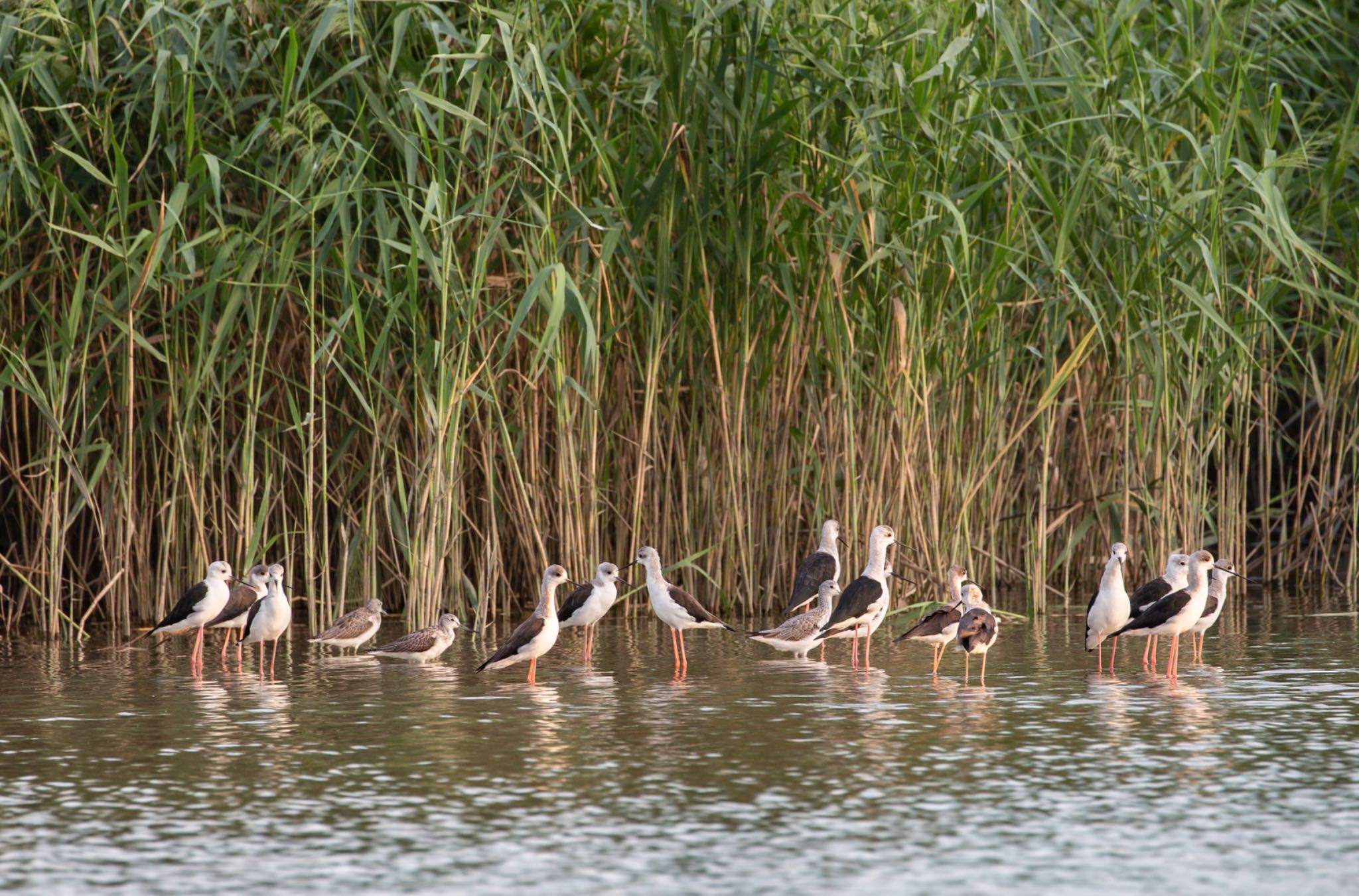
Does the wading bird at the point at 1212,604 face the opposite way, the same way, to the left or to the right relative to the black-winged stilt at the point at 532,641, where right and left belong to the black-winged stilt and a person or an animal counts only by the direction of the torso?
the same way

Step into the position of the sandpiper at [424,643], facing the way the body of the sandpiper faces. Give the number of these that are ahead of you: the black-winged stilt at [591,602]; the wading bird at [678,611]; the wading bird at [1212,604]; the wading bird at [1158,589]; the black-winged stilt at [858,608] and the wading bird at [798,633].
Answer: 6

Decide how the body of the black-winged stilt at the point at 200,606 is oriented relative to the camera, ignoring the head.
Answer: to the viewer's right

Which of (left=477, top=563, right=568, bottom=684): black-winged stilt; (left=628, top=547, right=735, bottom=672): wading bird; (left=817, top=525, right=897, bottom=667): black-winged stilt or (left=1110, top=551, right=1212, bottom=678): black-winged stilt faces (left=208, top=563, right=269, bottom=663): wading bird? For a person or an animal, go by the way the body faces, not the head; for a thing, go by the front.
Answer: (left=628, top=547, right=735, bottom=672): wading bird

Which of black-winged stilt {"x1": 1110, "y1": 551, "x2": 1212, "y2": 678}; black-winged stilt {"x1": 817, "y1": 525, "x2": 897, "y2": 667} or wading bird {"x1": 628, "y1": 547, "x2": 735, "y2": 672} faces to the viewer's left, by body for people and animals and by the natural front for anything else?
the wading bird

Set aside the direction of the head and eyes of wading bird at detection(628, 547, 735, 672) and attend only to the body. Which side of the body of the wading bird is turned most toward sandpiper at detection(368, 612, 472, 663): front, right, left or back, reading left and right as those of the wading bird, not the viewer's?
front

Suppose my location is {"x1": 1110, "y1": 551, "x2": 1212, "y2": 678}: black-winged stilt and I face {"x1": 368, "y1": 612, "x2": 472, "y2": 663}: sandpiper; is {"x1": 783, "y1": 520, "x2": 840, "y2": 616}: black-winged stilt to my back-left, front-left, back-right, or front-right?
front-right

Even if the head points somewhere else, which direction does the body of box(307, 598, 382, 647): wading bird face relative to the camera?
to the viewer's right

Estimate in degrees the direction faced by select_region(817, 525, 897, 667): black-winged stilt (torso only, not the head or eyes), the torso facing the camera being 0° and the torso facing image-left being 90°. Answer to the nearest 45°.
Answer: approximately 270°

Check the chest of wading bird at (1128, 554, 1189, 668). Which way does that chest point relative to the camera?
to the viewer's right

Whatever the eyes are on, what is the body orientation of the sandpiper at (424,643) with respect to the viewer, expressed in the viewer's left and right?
facing to the right of the viewer

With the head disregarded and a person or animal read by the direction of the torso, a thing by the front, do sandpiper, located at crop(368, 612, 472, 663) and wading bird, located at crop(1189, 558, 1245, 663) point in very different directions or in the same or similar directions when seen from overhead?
same or similar directions

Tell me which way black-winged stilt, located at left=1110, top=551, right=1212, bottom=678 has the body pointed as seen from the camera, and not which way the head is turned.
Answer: to the viewer's right

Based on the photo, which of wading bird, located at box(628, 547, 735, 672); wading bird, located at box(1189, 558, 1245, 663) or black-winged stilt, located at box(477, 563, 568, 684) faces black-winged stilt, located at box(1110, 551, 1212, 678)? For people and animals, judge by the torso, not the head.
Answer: black-winged stilt, located at box(477, 563, 568, 684)

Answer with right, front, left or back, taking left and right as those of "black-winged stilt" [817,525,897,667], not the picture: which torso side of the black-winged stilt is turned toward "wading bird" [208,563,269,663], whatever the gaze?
back

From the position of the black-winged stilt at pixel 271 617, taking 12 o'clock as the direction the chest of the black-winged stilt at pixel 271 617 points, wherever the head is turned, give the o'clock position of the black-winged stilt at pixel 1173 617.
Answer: the black-winged stilt at pixel 1173 617 is roughly at 11 o'clock from the black-winged stilt at pixel 271 617.

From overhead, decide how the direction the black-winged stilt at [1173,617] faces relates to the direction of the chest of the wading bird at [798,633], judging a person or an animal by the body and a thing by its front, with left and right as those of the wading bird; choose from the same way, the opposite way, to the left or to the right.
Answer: the same way

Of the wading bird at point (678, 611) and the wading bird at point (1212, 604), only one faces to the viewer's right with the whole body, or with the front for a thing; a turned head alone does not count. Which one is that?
the wading bird at point (1212, 604)

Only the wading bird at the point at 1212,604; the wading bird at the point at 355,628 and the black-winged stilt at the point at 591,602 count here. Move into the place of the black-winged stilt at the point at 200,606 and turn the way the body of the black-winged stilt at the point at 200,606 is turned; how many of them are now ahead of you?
3

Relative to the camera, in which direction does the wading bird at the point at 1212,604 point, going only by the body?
to the viewer's right

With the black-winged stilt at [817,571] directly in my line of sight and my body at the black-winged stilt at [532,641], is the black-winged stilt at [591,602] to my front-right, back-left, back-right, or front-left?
front-left

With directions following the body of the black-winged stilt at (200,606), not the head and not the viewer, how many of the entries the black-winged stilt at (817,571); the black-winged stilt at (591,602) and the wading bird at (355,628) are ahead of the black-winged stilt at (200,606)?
3

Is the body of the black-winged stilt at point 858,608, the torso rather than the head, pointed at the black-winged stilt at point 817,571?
no

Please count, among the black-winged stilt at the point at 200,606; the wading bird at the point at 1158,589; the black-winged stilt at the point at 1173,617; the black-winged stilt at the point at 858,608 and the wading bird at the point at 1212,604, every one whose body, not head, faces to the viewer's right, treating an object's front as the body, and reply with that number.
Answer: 5
